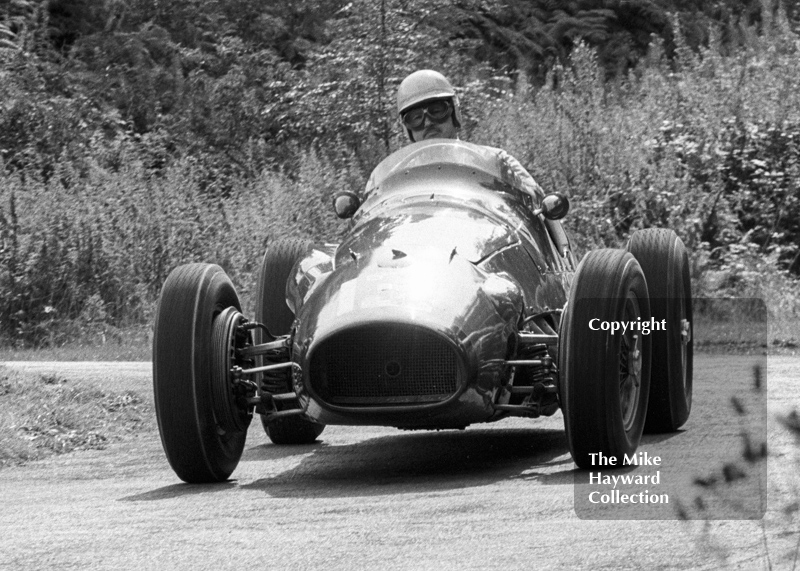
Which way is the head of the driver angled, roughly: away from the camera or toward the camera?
toward the camera

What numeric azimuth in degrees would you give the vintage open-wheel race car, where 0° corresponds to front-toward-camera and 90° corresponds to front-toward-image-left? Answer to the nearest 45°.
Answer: approximately 0°

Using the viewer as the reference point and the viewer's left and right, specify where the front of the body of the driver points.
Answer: facing the viewer
